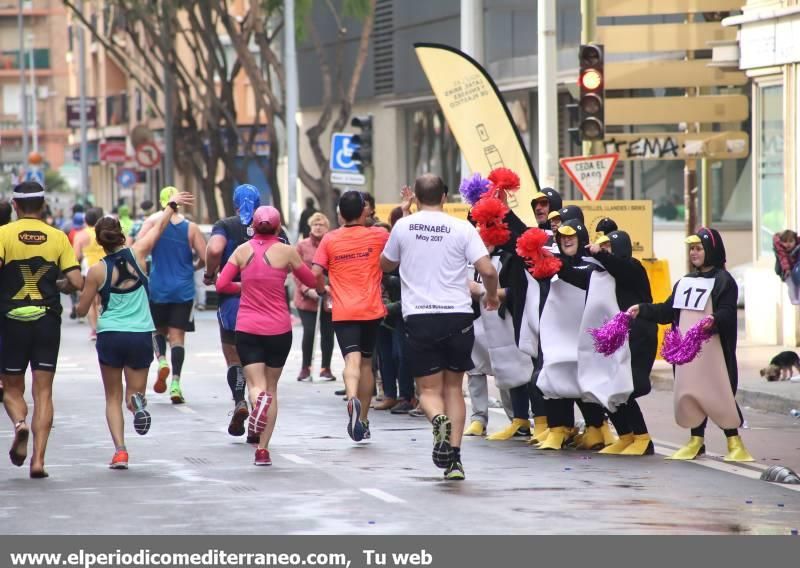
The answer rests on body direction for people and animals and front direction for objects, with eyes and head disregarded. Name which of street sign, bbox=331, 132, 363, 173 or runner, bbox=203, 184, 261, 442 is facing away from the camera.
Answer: the runner

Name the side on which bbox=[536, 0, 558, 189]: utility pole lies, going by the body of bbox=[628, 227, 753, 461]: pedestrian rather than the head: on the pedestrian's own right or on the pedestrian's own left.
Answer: on the pedestrian's own right

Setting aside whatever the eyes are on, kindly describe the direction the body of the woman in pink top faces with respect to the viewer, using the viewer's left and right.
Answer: facing away from the viewer

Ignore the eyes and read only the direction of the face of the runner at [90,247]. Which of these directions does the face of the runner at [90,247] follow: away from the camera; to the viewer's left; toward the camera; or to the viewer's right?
away from the camera

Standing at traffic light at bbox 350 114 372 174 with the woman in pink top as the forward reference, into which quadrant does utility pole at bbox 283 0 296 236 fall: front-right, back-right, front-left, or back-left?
back-right

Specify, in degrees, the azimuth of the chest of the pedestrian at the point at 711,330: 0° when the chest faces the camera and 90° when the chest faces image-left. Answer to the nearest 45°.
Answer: approximately 45°

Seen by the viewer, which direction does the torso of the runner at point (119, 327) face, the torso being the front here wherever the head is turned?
away from the camera

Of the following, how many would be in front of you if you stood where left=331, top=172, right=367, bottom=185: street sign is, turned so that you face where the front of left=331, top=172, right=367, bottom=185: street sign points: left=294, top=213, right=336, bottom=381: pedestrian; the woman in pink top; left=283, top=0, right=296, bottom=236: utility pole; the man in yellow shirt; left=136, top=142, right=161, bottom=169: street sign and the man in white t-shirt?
4

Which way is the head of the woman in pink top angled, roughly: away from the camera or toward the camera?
away from the camera

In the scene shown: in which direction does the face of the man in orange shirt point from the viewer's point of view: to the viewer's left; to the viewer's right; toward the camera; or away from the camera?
away from the camera

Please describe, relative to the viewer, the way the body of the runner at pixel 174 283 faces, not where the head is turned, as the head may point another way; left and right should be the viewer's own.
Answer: facing away from the viewer
